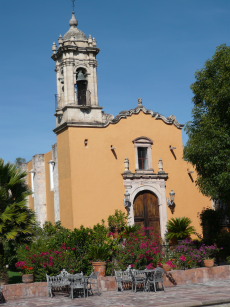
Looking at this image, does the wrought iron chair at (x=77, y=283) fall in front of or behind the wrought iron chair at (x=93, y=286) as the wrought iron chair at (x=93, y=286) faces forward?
in front

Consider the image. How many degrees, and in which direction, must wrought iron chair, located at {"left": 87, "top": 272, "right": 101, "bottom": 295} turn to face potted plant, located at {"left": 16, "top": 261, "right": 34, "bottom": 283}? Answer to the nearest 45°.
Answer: approximately 45° to its right

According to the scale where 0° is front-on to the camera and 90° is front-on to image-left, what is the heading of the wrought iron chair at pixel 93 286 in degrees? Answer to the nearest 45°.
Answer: approximately 45°

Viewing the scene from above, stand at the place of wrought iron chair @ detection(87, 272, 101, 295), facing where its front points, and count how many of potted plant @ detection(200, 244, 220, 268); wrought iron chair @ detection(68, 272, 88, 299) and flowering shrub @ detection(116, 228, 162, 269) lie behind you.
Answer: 2

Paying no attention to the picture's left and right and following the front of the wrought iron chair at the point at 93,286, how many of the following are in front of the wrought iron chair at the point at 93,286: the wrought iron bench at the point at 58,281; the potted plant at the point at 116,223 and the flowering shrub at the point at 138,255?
1

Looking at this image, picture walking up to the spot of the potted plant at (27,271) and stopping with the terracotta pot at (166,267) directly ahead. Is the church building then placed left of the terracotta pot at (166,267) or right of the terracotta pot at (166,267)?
left

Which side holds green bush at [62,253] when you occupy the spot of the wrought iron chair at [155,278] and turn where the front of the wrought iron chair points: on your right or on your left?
on your right

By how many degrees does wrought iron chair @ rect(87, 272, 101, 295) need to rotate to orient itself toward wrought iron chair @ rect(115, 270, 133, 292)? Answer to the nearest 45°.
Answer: approximately 135° to its left
